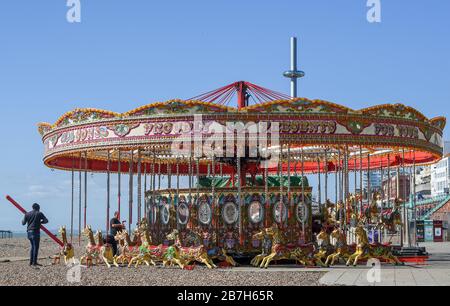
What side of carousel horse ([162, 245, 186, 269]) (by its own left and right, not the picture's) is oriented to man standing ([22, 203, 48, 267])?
front

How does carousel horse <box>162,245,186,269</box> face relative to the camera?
to the viewer's left

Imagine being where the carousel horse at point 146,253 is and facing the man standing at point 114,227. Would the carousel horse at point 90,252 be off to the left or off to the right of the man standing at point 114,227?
left

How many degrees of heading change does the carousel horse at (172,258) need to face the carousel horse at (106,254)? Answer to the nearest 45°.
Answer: approximately 45° to its right

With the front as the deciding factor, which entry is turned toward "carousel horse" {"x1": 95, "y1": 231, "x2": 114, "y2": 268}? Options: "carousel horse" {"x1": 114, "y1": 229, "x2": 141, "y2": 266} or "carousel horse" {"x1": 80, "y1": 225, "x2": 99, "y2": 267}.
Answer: "carousel horse" {"x1": 114, "y1": 229, "x2": 141, "y2": 266}

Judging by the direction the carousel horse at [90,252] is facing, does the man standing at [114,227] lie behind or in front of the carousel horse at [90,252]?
behind

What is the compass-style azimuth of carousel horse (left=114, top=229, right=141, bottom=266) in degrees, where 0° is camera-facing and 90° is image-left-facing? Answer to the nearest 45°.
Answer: approximately 45°

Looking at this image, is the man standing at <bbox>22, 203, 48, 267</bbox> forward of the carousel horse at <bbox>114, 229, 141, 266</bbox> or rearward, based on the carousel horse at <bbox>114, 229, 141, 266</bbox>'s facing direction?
forward

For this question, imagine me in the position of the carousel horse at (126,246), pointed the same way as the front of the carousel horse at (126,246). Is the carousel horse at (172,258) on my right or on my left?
on my left

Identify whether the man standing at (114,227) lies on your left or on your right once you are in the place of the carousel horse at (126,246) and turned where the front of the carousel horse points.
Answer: on your right

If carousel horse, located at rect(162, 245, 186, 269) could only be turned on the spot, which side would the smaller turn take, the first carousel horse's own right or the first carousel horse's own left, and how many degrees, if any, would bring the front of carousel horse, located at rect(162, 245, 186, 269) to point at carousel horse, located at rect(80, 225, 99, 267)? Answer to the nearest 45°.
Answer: approximately 45° to the first carousel horse's own right
